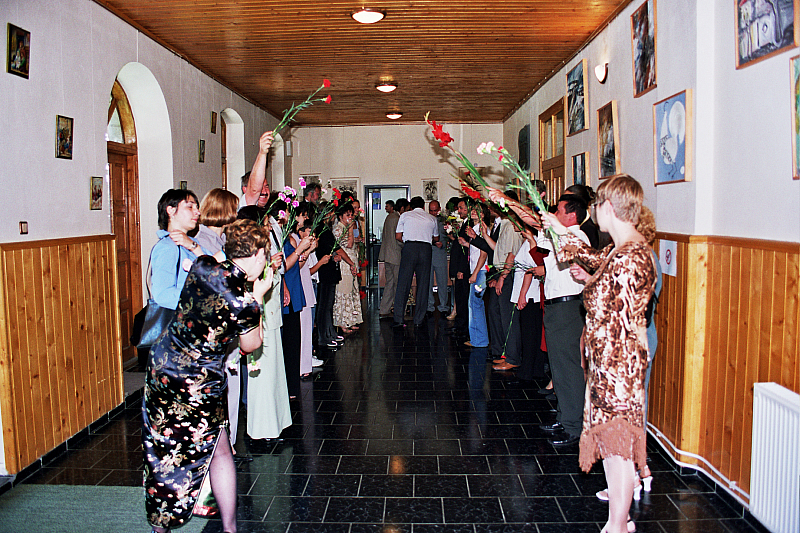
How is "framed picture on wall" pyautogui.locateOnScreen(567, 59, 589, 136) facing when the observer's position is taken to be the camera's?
facing to the left of the viewer

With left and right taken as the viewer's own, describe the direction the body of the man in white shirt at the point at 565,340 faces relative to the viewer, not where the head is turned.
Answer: facing to the left of the viewer

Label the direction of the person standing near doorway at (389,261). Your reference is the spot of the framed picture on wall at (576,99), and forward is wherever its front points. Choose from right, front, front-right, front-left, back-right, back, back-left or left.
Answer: front-right

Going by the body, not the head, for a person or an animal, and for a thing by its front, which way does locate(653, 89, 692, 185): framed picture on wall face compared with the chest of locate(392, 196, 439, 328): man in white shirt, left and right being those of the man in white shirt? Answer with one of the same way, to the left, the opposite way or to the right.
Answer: to the left

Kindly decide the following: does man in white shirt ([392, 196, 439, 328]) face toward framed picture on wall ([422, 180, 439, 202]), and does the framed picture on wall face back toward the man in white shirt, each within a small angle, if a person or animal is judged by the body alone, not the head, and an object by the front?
yes

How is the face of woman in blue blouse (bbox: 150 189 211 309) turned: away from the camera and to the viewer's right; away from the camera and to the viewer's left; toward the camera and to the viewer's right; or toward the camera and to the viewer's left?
toward the camera and to the viewer's right

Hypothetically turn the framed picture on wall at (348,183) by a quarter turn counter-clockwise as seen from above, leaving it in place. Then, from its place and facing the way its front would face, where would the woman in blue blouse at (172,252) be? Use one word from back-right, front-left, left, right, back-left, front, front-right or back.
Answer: right

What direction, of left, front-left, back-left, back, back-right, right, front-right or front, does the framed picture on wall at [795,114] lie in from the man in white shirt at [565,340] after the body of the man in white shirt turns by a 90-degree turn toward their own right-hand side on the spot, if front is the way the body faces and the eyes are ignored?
back-right

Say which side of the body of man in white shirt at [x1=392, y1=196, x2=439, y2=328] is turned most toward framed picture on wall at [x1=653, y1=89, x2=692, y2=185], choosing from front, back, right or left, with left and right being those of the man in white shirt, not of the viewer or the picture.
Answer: back

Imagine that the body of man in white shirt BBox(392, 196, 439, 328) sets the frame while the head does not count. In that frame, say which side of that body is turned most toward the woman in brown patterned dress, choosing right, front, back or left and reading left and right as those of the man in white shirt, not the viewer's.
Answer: back

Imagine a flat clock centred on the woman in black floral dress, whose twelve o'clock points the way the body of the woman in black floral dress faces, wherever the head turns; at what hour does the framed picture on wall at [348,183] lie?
The framed picture on wall is roughly at 11 o'clock from the woman in black floral dress.

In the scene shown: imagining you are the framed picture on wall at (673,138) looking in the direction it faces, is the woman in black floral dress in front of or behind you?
in front

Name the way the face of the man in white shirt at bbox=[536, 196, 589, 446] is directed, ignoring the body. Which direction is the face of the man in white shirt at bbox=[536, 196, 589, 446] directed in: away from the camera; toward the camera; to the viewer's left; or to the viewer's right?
to the viewer's left

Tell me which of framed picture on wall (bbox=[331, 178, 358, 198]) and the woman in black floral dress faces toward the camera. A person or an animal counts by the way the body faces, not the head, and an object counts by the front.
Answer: the framed picture on wall

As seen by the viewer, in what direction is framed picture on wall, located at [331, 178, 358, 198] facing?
toward the camera

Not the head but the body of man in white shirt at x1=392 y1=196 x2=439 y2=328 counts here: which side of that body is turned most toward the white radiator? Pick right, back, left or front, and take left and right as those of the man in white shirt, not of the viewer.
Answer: back

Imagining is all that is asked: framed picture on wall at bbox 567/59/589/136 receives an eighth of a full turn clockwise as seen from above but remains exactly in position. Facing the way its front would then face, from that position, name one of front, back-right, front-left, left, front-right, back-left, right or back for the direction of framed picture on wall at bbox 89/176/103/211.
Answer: left

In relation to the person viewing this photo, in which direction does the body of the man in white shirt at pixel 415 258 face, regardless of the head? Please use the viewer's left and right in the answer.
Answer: facing away from the viewer

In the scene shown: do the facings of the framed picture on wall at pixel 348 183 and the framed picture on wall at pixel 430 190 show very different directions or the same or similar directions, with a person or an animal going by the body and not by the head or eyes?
same or similar directions

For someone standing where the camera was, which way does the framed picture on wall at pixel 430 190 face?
facing the viewer
